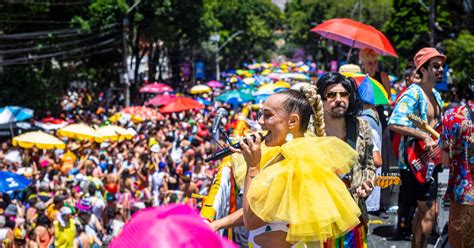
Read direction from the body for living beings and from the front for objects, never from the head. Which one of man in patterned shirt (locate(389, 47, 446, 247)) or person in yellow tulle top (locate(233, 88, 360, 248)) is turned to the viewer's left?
the person in yellow tulle top

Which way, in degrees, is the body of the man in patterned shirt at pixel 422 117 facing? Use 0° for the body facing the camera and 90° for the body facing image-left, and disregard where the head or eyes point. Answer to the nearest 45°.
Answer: approximately 315°

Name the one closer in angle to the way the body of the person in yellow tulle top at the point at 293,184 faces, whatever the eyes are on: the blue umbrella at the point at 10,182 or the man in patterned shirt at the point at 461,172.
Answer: the blue umbrella

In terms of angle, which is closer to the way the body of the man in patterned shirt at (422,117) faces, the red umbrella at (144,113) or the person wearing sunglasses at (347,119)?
the person wearing sunglasses

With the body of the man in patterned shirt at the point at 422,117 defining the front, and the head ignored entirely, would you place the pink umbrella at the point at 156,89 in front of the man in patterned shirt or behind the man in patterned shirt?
behind

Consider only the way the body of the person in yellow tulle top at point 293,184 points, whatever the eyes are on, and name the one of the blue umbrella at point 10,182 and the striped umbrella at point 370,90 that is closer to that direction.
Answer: the blue umbrella

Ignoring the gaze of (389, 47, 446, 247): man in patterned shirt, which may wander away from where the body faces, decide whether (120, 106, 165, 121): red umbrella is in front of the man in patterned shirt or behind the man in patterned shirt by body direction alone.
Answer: behind

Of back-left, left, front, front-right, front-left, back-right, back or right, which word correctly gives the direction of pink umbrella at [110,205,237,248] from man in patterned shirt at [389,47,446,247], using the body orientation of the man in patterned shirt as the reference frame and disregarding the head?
front-right

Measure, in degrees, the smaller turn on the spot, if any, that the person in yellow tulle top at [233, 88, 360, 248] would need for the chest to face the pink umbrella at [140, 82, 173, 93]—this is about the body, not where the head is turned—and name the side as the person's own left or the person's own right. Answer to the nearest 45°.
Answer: approximately 90° to the person's own right

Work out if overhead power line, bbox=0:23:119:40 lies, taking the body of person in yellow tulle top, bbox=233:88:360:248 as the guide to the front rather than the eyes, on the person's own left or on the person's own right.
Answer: on the person's own right

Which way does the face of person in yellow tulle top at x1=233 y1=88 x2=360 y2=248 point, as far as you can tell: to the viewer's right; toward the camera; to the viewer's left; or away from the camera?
to the viewer's left

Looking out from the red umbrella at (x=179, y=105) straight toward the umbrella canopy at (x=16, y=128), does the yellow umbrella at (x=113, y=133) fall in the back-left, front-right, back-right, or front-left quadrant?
front-left
